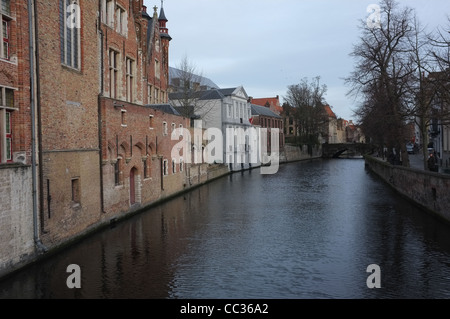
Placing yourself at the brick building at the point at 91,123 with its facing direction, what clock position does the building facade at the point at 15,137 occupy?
The building facade is roughly at 2 o'clock from the brick building.

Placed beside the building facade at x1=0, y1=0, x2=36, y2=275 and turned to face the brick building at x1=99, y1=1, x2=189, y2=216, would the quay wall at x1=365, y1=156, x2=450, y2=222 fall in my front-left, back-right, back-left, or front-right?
front-right

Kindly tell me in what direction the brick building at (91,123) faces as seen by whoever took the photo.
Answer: facing the viewer and to the right of the viewer

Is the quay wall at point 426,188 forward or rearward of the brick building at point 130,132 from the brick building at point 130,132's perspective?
forward

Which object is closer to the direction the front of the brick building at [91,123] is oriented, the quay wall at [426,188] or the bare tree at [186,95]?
the quay wall

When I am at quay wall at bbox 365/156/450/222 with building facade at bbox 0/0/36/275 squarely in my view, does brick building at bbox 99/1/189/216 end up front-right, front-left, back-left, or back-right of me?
front-right

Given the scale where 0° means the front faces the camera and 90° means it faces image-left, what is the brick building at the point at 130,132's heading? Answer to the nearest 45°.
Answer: approximately 315°

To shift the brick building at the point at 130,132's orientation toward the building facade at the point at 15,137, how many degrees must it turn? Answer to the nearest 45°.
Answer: approximately 45° to its right

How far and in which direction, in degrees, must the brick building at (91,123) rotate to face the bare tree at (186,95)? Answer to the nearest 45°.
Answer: approximately 135° to its left
